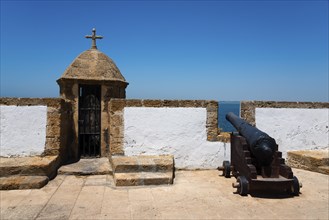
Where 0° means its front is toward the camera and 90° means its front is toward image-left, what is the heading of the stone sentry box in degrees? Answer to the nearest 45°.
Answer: approximately 0°

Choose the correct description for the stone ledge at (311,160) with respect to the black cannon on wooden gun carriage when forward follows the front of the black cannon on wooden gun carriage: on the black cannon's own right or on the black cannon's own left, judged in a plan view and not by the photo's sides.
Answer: on the black cannon's own right

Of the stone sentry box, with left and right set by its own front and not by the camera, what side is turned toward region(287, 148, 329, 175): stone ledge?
left

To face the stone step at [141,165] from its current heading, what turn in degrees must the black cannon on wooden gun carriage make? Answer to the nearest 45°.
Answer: approximately 45° to its left

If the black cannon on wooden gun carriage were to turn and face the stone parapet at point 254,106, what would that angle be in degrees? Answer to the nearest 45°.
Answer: approximately 45° to its right

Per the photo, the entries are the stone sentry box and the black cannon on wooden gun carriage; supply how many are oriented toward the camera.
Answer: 1

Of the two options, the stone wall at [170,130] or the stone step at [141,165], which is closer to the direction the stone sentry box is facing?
the stone step

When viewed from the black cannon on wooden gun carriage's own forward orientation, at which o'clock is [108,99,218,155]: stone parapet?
The stone parapet is roughly at 11 o'clock from the black cannon on wooden gun carriage.

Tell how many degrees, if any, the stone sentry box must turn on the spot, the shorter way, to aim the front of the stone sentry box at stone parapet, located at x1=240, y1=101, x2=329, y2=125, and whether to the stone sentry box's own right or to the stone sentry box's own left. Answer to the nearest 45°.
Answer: approximately 90° to the stone sentry box's own left

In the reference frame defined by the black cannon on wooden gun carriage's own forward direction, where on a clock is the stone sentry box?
The stone sentry box is roughly at 11 o'clock from the black cannon on wooden gun carriage.

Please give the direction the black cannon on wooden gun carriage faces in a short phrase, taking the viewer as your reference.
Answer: facing away from the viewer and to the left of the viewer

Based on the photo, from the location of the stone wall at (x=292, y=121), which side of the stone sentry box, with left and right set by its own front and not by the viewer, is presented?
left

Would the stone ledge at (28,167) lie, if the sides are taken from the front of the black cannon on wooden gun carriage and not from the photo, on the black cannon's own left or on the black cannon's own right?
on the black cannon's own left

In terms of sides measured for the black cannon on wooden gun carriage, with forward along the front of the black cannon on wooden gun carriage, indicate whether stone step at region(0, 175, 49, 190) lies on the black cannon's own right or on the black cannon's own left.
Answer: on the black cannon's own left

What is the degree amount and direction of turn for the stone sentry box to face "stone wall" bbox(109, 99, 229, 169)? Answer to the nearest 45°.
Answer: approximately 45° to its left
